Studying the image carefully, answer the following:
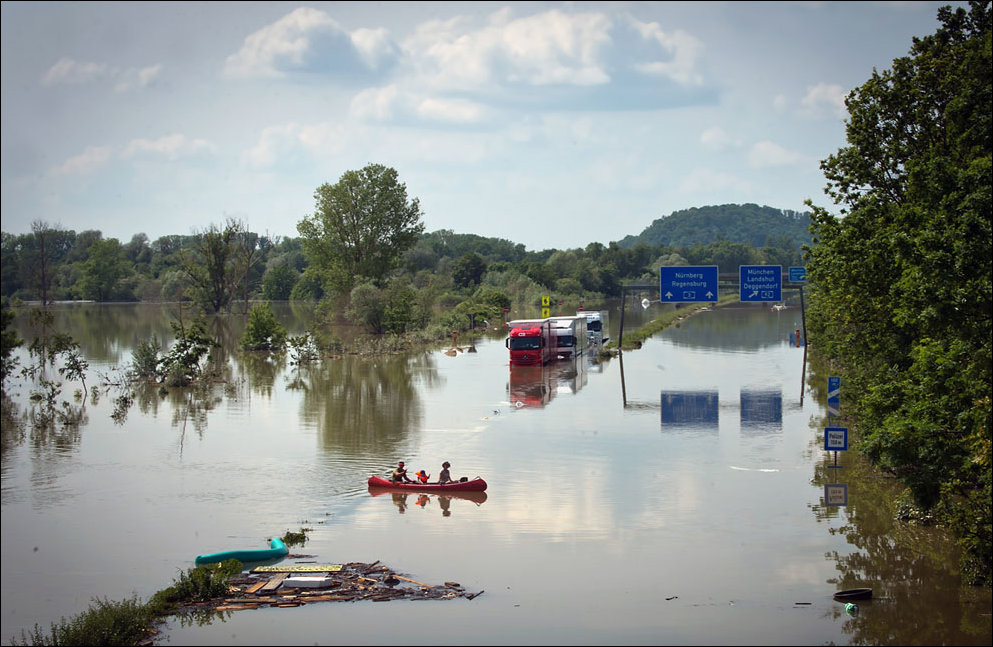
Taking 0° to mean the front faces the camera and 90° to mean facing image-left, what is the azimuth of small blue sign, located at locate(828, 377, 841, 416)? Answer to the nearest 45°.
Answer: approximately 0°

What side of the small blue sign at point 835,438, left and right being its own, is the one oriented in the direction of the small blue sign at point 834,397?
back

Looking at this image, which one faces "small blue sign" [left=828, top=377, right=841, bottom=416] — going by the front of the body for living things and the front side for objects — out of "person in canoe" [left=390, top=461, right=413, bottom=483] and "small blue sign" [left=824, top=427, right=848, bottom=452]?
the person in canoe

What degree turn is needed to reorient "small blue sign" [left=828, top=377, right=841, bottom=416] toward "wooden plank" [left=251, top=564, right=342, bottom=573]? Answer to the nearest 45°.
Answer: approximately 45° to its right

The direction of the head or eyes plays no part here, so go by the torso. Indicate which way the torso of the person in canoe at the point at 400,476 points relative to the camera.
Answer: to the viewer's right

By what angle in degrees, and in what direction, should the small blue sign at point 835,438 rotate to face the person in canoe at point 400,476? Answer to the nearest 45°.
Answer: approximately 90° to its right

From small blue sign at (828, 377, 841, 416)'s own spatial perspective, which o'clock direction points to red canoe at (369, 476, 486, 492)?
The red canoe is roughly at 2 o'clock from the small blue sign.

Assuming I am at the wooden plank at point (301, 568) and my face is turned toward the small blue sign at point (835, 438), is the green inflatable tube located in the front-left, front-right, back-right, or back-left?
back-left

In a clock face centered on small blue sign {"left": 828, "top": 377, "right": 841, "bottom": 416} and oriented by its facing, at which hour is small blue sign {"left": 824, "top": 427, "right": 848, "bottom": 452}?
small blue sign {"left": 824, "top": 427, "right": 848, "bottom": 452} is roughly at 12 o'clock from small blue sign {"left": 828, "top": 377, "right": 841, "bottom": 416}.
